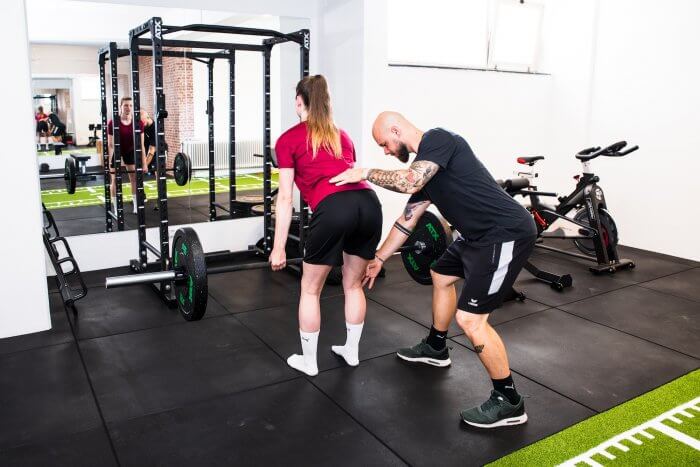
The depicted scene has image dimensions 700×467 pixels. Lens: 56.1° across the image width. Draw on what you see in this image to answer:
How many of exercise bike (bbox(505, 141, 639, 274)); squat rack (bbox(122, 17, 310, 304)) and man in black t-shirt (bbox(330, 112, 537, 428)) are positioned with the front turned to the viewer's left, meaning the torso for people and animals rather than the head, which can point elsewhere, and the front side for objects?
1

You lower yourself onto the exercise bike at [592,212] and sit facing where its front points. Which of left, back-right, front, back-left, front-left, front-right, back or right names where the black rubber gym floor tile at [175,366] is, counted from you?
right

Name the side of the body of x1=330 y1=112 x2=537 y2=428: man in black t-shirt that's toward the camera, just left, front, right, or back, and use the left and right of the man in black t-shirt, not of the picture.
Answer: left

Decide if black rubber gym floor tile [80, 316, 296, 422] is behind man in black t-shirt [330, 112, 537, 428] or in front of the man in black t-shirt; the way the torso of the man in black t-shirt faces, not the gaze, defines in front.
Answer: in front

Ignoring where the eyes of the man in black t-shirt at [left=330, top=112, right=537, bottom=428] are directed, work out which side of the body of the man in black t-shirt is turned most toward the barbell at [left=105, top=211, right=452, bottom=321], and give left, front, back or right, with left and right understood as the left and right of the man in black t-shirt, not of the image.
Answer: front

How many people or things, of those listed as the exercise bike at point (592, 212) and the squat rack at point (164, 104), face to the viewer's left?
0

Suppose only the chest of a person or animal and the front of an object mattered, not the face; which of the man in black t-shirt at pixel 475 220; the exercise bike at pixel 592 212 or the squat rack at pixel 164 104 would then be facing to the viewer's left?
the man in black t-shirt

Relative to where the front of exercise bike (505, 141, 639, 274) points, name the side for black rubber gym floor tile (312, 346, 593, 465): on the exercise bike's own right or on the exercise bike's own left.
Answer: on the exercise bike's own right

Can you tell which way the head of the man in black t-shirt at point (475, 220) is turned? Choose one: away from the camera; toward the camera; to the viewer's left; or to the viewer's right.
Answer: to the viewer's left

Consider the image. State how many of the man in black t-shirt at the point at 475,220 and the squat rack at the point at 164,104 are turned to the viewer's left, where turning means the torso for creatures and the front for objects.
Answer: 1

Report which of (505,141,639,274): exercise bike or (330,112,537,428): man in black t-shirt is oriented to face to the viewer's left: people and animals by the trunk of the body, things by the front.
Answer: the man in black t-shirt

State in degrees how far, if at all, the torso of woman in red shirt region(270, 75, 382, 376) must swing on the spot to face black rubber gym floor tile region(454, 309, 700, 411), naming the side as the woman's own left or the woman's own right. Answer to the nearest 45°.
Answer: approximately 135° to the woman's own right
